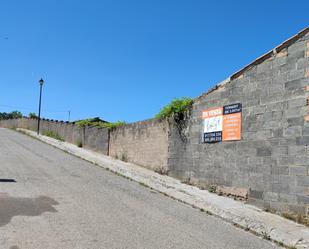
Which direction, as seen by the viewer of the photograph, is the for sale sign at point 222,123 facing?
facing the viewer and to the left of the viewer

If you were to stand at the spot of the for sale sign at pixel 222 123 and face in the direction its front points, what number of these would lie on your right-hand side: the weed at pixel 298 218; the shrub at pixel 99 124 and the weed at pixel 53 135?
2

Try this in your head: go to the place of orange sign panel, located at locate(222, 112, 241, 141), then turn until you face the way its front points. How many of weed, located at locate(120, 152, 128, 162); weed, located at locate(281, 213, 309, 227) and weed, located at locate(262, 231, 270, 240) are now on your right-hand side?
1

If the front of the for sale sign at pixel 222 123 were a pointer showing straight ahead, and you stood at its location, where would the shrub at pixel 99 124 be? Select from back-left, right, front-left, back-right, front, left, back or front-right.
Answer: right

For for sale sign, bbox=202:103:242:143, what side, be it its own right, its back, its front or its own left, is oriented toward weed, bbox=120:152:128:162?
right

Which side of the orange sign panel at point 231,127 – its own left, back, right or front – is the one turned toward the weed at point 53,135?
right

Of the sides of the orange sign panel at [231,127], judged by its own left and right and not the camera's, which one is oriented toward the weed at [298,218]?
left
